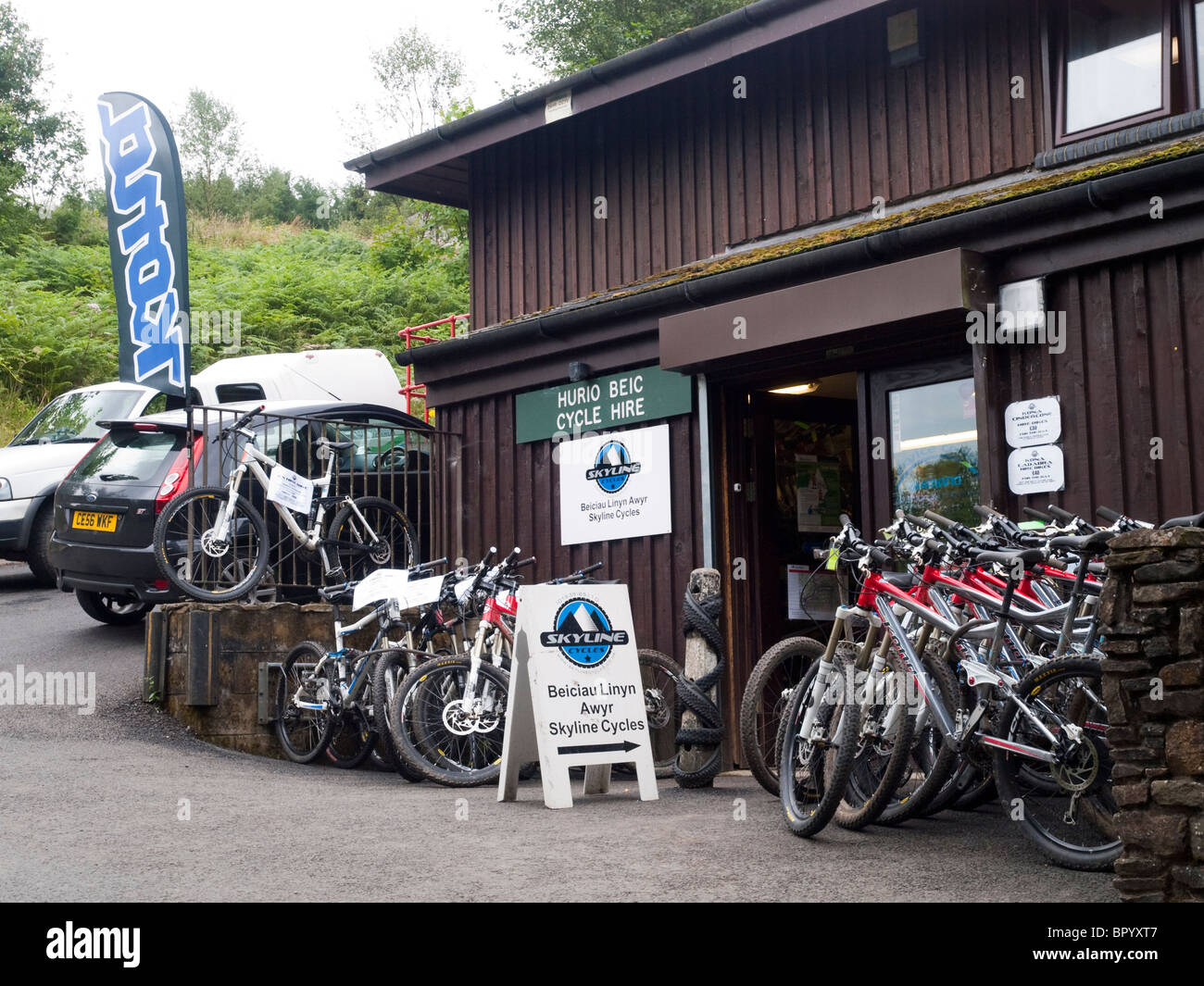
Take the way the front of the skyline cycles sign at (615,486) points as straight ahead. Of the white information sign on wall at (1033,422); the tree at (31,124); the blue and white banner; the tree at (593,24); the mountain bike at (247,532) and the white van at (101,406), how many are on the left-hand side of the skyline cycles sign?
1

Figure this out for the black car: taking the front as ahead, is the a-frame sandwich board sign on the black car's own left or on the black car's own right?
on the black car's own right

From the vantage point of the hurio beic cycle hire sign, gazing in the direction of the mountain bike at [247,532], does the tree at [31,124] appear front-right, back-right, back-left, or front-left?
front-right

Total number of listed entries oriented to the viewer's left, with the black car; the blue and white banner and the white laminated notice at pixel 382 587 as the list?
0

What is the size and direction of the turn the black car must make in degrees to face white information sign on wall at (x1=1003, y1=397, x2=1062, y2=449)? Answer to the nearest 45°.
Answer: approximately 90° to its right

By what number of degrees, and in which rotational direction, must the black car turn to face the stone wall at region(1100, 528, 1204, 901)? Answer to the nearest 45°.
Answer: approximately 90° to its right

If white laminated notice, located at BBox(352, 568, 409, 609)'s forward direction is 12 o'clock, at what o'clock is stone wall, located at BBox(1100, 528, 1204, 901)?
The stone wall is roughly at 11 o'clock from the white laminated notice.

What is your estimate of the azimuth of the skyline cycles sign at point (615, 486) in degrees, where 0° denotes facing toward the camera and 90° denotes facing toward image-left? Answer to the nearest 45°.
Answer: approximately 45°

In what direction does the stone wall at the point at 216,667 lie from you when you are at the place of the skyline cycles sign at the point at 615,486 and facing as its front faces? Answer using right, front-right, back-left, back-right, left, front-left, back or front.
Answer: front-right

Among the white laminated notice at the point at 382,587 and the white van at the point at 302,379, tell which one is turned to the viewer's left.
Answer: the white van

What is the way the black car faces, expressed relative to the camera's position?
facing away from the viewer and to the right of the viewer

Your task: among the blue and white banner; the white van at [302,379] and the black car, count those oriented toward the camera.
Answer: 1

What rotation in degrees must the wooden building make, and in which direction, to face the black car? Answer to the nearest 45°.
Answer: approximately 45° to its right

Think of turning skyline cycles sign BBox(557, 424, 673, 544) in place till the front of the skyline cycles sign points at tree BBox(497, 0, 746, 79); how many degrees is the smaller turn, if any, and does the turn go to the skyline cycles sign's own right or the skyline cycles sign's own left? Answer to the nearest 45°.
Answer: approximately 135° to the skyline cycles sign's own right

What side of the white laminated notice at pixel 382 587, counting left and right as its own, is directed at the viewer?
front

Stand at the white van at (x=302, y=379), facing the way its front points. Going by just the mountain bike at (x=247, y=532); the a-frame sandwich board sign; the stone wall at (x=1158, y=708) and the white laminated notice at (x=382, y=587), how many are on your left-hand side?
4

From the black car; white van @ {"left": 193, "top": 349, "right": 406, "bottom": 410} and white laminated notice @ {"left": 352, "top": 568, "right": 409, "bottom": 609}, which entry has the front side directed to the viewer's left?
the white van

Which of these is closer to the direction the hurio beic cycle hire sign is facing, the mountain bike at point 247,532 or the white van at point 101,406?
the mountain bike
